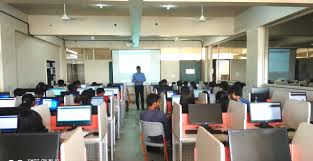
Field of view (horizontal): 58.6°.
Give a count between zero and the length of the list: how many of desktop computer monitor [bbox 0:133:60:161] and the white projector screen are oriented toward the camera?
2

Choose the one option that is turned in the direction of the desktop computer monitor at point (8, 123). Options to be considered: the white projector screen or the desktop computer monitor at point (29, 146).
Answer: the white projector screen

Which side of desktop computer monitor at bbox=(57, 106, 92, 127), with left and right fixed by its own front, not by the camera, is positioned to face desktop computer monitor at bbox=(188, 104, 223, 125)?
left

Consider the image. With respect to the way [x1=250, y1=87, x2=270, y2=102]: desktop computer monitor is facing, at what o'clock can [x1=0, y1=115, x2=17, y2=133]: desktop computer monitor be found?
[x1=0, y1=115, x2=17, y2=133]: desktop computer monitor is roughly at 1 o'clock from [x1=250, y1=87, x2=270, y2=102]: desktop computer monitor.

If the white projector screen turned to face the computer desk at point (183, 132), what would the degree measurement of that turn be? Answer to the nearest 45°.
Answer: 0° — it already faces it

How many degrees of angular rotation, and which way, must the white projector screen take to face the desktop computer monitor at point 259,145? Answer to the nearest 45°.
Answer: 0° — it already faces it

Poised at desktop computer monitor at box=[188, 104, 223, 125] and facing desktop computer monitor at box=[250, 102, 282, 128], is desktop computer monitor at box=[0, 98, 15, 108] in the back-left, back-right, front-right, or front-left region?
back-left

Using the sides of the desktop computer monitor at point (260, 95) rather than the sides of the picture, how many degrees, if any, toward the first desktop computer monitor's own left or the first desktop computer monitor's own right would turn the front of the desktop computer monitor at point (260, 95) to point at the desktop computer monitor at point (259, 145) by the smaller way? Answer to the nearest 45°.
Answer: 0° — it already faces it

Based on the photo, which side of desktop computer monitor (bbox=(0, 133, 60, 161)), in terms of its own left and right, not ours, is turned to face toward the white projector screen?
back

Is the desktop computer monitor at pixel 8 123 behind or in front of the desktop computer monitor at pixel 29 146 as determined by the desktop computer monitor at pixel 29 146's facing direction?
behind

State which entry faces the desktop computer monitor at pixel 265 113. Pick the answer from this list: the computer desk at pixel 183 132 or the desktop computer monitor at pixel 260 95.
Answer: the desktop computer monitor at pixel 260 95

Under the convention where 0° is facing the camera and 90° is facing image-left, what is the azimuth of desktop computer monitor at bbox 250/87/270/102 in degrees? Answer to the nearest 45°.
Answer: approximately 0°
